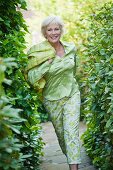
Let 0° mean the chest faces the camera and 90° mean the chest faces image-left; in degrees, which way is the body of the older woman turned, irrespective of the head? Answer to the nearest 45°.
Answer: approximately 0°
